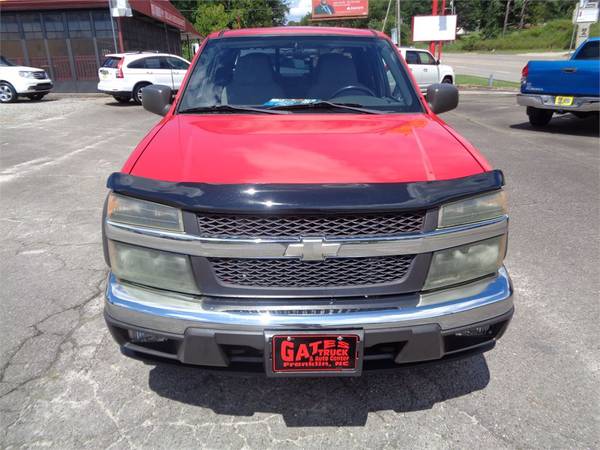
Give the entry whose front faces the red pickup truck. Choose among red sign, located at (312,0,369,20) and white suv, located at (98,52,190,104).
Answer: the red sign

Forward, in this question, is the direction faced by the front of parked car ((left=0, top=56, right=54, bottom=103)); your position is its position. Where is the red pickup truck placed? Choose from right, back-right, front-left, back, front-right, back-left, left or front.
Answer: front-right

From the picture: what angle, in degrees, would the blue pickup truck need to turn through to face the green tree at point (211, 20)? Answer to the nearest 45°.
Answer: approximately 90° to its left

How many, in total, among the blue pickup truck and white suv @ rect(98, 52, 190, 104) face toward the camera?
0

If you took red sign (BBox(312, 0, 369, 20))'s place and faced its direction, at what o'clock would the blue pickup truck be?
The blue pickup truck is roughly at 12 o'clock from the red sign.

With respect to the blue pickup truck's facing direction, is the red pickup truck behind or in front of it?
behind

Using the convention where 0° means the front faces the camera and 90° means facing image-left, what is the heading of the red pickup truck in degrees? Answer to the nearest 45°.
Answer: approximately 0°

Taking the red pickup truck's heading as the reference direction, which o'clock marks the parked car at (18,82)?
The parked car is roughly at 5 o'clock from the red pickup truck.

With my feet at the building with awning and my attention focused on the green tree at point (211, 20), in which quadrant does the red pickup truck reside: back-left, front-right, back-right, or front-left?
back-right

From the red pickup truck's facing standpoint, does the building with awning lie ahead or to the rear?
to the rear

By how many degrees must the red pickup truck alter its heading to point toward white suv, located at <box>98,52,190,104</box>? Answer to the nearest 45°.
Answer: approximately 180°

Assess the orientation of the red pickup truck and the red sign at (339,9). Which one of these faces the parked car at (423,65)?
the red sign

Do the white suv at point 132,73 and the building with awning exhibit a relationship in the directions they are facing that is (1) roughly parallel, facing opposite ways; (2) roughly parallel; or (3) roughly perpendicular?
roughly perpendicular

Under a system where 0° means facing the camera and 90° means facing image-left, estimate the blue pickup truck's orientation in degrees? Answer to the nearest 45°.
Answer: approximately 225°

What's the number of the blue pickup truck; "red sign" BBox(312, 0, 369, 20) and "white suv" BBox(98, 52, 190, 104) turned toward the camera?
1
